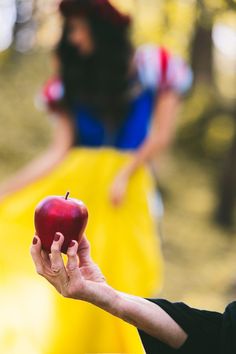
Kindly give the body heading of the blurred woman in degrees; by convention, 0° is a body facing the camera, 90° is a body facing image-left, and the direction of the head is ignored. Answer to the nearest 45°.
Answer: approximately 45°
